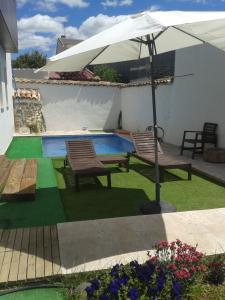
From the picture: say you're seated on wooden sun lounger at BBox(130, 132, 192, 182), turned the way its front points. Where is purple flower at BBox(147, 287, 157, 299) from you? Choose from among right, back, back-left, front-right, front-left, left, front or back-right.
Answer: front-right

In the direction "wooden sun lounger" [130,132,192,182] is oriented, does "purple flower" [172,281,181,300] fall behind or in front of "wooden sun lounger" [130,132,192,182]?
in front

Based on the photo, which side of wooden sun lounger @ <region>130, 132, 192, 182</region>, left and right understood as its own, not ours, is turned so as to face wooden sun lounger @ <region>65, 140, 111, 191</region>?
right

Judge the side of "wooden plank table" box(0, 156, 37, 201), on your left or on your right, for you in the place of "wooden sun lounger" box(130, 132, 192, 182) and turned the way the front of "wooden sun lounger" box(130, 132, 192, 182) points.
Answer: on your right

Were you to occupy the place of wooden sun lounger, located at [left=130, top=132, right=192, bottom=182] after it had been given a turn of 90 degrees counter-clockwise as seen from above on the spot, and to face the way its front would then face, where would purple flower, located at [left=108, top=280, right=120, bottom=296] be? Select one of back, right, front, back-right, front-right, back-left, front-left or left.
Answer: back-right

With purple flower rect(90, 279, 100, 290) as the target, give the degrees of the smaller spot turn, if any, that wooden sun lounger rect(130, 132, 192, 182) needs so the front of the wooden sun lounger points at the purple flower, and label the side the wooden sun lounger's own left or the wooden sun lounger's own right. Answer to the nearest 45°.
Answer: approximately 45° to the wooden sun lounger's own right

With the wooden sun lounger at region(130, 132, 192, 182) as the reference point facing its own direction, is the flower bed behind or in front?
in front

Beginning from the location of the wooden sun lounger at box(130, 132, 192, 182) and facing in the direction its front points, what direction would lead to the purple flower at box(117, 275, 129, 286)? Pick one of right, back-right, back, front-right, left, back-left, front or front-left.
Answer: front-right

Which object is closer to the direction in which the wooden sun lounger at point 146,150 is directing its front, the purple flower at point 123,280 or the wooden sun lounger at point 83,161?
the purple flower

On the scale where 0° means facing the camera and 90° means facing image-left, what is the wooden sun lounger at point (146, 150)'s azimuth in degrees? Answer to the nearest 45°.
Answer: approximately 315°

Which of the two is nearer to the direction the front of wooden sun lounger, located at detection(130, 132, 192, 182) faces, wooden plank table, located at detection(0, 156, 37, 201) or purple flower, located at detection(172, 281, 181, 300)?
the purple flower
